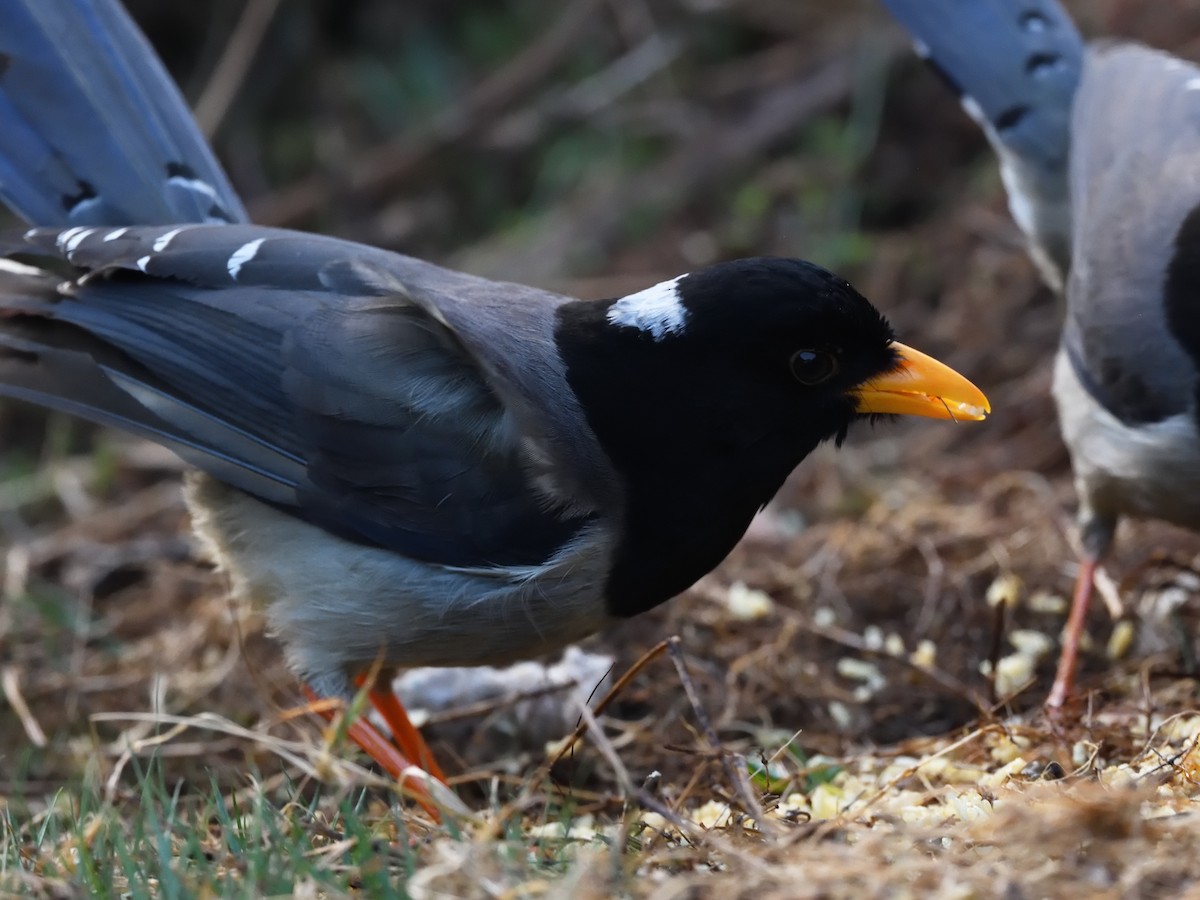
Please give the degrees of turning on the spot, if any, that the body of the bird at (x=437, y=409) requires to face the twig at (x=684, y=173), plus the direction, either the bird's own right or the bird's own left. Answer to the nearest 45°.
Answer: approximately 90° to the bird's own left

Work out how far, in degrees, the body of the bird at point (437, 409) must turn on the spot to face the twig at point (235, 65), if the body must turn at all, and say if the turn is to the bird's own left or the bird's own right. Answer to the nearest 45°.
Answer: approximately 90° to the bird's own left

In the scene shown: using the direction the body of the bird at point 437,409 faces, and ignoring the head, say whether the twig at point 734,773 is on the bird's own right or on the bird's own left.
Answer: on the bird's own right

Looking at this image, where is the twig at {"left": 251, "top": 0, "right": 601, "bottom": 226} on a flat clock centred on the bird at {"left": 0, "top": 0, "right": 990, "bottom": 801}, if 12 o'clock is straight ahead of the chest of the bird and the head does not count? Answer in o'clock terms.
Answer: The twig is roughly at 9 o'clock from the bird.

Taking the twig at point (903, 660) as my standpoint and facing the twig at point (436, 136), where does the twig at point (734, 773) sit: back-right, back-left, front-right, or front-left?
back-left

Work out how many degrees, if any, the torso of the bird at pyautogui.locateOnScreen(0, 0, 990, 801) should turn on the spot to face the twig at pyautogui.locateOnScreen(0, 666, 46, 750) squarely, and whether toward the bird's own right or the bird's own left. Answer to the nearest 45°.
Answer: approximately 135° to the bird's own left

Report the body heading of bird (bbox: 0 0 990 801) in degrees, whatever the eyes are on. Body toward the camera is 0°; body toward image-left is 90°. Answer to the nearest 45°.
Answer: approximately 270°
